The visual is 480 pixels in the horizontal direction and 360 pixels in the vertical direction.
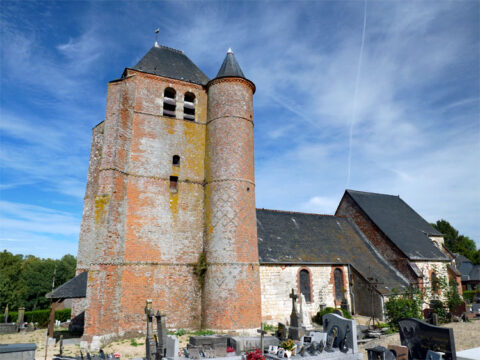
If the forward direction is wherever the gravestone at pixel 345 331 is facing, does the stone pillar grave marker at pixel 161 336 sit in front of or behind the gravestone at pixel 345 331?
in front

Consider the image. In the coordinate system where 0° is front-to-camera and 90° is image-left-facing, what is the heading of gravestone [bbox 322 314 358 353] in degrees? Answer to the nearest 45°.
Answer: approximately 45°

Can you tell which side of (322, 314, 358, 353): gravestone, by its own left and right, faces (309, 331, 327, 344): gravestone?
right

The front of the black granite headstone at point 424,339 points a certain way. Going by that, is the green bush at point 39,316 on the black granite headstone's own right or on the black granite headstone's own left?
on the black granite headstone's own right

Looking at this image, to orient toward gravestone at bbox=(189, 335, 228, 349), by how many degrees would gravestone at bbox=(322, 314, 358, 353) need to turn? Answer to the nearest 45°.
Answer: approximately 45° to its right

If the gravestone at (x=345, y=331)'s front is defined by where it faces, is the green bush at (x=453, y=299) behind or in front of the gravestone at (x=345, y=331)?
behind

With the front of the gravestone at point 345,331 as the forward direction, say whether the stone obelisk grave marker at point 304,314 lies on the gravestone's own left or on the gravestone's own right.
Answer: on the gravestone's own right

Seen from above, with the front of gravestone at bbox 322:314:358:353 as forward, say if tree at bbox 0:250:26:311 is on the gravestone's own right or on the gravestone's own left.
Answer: on the gravestone's own right

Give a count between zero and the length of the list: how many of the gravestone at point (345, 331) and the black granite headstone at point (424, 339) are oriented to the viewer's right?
0
